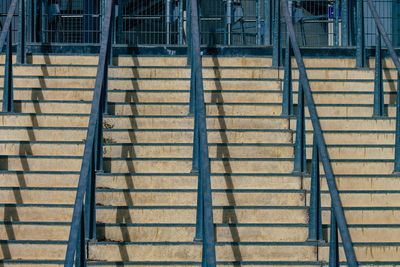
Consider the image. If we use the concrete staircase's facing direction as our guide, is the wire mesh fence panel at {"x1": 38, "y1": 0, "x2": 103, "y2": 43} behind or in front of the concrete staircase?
behind

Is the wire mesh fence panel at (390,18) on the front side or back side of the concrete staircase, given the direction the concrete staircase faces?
on the back side

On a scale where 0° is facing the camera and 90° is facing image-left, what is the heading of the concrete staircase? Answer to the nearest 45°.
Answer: approximately 0°

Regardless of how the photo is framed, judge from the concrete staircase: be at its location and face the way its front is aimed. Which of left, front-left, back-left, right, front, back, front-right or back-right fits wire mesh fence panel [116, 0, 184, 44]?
back
